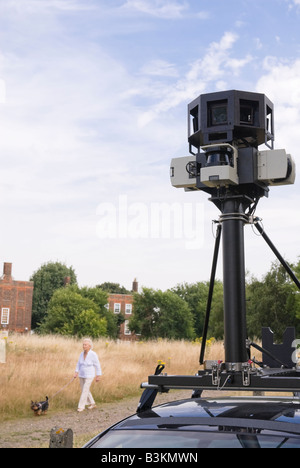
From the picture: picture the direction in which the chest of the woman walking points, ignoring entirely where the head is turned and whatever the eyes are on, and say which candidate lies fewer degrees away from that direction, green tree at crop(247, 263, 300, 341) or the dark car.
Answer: the dark car

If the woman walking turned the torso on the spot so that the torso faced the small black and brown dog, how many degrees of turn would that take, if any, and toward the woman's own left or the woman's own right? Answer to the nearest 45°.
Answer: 0° — they already face it

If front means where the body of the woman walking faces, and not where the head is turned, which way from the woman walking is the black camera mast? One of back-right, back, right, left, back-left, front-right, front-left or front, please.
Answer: front-left

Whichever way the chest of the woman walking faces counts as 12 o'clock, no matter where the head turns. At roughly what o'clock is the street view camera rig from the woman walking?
The street view camera rig is roughly at 10 o'clock from the woman walking.

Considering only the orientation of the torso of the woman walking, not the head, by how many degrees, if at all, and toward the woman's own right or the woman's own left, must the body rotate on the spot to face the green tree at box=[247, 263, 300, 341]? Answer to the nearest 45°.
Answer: approximately 180°
